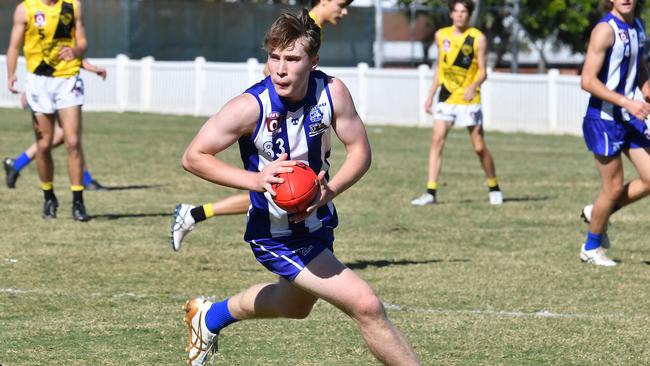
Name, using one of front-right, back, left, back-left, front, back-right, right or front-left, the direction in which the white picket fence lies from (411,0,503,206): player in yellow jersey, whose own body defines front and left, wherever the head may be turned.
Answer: back

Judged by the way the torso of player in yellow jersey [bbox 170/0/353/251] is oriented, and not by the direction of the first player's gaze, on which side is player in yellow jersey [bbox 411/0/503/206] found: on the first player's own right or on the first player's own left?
on the first player's own left

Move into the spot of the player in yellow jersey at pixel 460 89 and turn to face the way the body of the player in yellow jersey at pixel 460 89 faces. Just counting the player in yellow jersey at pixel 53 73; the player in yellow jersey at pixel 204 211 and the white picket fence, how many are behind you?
1

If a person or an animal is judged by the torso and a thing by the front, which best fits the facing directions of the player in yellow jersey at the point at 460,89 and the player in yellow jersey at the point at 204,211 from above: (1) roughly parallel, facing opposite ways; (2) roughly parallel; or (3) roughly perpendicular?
roughly perpendicular

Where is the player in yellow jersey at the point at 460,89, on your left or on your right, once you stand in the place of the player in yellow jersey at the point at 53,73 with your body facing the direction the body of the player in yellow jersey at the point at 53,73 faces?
on your left

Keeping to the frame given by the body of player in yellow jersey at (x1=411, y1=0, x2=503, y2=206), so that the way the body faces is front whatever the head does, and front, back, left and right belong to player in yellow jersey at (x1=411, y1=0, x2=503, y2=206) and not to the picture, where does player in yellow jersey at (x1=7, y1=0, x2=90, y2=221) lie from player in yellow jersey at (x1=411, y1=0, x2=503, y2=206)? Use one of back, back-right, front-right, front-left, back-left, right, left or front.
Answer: front-right

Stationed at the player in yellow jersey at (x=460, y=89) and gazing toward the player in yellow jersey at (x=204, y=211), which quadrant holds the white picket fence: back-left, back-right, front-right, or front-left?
back-right
